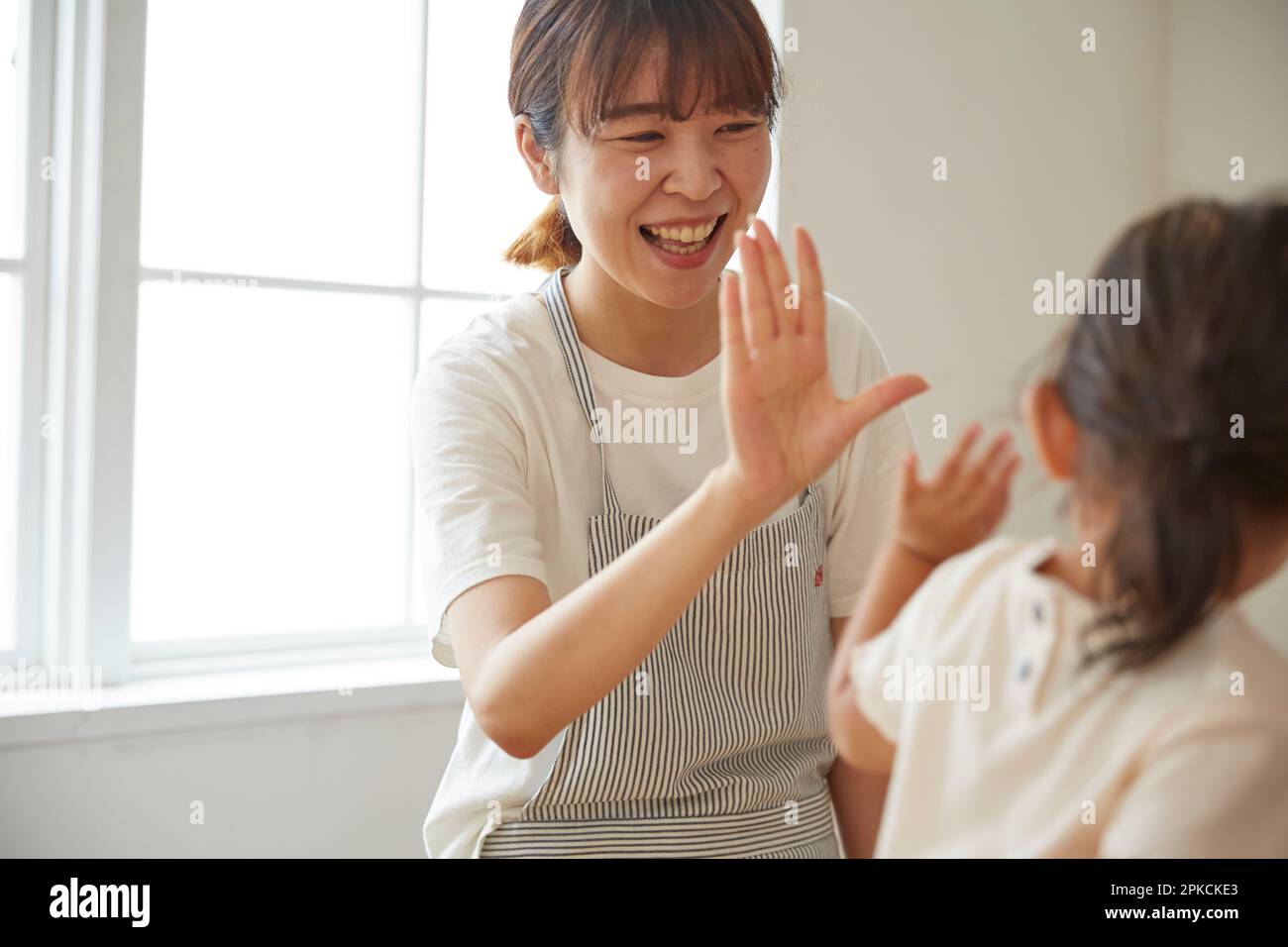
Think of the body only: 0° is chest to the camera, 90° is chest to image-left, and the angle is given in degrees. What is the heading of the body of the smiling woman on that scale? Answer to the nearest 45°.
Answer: approximately 315°

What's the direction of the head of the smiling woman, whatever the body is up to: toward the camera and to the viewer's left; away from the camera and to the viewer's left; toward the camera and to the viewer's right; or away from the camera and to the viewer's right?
toward the camera and to the viewer's right

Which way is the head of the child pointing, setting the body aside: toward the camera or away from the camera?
away from the camera
